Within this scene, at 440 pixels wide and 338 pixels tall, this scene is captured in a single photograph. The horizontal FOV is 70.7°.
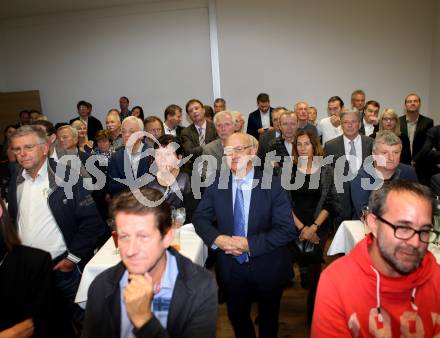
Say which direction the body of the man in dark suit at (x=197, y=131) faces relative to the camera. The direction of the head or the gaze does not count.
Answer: toward the camera

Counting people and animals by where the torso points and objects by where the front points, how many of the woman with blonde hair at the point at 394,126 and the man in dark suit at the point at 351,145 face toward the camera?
2

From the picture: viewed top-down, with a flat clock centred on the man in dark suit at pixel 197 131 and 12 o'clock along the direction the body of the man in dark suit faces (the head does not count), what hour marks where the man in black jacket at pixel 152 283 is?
The man in black jacket is roughly at 12 o'clock from the man in dark suit.

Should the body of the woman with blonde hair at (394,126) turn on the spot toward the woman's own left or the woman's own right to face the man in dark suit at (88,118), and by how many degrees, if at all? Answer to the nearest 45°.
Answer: approximately 90° to the woman's own right

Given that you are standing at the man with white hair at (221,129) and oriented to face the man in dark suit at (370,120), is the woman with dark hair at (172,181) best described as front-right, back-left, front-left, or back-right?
back-right

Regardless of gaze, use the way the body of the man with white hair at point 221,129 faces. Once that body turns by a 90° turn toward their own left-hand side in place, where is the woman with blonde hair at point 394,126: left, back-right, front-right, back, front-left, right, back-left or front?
front

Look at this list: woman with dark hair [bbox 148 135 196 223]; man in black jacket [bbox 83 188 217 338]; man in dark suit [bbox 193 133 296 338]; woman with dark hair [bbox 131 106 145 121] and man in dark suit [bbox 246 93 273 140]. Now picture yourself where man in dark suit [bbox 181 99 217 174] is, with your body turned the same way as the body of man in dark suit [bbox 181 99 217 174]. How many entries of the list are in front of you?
3

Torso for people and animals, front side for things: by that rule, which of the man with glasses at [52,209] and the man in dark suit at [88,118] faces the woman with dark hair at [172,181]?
the man in dark suit

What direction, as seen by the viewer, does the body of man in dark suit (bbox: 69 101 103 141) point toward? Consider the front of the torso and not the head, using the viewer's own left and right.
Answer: facing the viewer

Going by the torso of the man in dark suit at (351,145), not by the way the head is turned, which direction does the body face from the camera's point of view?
toward the camera

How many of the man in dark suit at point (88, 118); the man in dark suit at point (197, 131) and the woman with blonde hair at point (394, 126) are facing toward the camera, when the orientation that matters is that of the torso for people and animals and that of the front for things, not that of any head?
3

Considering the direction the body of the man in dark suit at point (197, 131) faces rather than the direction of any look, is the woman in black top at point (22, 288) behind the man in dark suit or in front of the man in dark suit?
in front
